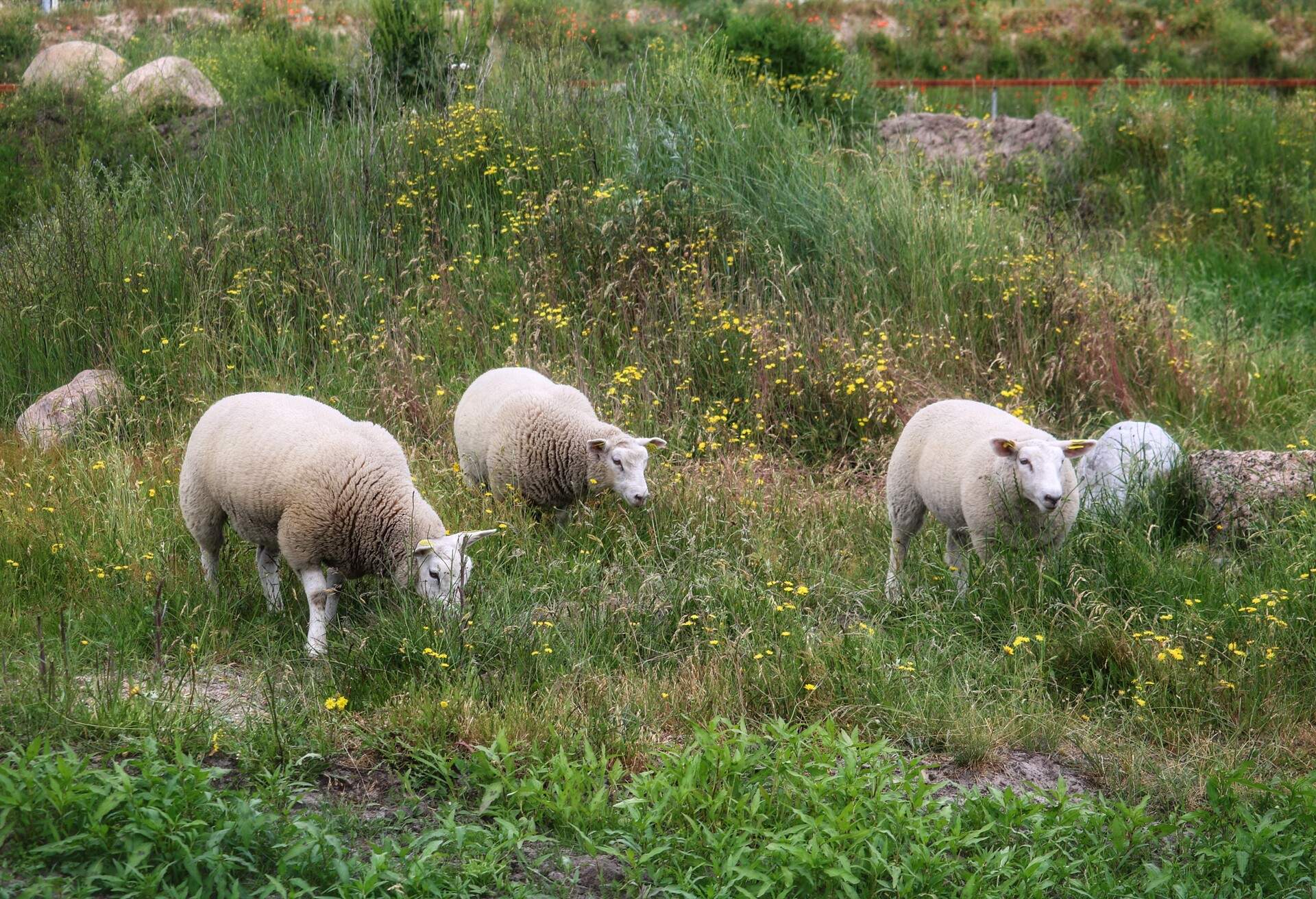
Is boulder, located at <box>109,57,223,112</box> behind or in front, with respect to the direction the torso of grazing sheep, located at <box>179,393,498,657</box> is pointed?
behind

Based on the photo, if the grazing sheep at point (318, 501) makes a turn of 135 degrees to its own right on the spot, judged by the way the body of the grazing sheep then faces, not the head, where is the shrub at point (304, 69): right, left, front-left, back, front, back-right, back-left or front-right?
right

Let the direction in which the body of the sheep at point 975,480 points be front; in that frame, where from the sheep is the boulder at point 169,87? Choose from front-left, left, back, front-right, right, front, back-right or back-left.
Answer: back

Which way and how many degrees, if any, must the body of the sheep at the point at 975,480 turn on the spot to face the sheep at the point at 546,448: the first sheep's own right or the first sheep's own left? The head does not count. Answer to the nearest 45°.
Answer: approximately 135° to the first sheep's own right

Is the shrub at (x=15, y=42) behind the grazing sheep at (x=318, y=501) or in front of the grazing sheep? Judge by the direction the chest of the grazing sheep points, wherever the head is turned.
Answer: behind

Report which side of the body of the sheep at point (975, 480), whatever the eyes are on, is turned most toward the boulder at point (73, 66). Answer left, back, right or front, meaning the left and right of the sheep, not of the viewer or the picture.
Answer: back

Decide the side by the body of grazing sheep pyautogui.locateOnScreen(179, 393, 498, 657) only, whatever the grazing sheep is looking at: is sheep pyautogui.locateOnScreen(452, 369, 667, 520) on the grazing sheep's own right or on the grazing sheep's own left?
on the grazing sheep's own left

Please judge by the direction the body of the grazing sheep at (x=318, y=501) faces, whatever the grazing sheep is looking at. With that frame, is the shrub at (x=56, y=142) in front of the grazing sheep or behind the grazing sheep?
behind

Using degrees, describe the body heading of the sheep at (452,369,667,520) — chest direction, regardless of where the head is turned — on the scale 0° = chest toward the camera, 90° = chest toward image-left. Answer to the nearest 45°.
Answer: approximately 315°

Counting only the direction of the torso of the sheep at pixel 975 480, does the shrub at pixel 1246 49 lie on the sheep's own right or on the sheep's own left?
on the sheep's own left

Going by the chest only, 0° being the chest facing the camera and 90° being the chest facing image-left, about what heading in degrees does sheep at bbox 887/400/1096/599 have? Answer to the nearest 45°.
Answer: approximately 315°
